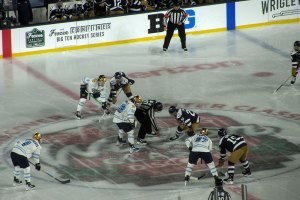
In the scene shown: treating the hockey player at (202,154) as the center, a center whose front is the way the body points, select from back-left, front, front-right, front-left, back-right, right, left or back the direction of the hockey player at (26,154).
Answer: left

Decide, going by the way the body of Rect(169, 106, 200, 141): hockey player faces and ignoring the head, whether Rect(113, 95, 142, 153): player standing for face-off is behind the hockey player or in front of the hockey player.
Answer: in front

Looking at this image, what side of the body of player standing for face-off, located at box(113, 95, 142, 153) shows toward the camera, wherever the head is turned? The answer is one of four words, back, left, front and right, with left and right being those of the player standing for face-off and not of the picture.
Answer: right

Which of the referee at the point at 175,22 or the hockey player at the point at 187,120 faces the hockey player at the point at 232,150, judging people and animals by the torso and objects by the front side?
the referee

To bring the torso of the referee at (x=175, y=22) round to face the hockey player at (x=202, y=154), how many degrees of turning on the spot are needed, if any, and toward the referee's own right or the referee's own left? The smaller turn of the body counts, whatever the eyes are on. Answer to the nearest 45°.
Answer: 0° — they already face them

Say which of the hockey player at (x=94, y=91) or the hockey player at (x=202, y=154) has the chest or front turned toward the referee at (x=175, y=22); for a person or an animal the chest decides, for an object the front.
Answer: the hockey player at (x=202, y=154)

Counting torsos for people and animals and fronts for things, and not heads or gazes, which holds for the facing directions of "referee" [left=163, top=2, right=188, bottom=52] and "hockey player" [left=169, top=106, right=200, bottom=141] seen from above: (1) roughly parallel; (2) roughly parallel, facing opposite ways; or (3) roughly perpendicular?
roughly perpendicular

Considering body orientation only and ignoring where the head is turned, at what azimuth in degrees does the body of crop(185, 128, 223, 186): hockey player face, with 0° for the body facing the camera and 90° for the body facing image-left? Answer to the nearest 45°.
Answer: approximately 180°

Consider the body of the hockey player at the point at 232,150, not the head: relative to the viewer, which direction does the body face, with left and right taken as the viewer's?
facing away from the viewer and to the left of the viewer

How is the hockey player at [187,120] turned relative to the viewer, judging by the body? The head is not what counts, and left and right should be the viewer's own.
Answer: facing to the left of the viewer
